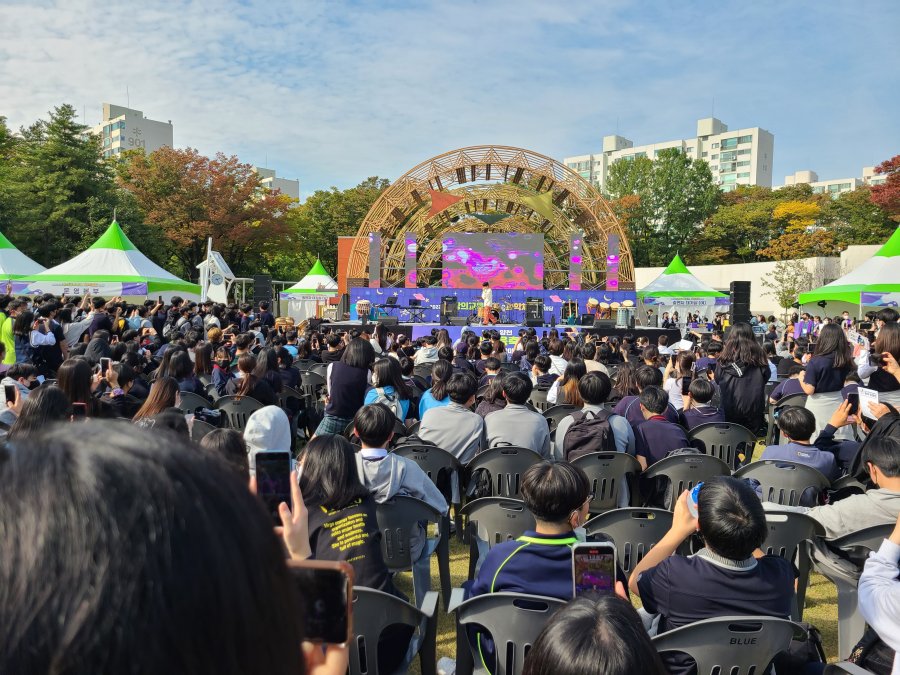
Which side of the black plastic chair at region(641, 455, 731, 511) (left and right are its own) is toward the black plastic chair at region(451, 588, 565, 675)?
back

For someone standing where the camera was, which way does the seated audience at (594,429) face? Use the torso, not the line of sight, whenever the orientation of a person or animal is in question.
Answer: facing away from the viewer

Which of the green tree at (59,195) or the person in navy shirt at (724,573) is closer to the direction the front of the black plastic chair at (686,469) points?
the green tree

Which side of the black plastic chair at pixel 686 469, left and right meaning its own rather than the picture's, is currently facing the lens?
back

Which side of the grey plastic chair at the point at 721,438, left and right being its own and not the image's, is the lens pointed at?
back

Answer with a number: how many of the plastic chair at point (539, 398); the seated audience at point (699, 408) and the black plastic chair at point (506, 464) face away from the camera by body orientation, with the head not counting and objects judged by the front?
3

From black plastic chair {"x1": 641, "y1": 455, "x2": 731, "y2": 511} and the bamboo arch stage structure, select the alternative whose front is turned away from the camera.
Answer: the black plastic chair

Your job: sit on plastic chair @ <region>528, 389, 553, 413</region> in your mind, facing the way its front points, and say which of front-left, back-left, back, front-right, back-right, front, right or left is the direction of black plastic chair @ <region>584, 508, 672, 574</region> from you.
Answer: back

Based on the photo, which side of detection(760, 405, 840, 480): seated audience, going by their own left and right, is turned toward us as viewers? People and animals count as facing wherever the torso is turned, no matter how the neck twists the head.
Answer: back

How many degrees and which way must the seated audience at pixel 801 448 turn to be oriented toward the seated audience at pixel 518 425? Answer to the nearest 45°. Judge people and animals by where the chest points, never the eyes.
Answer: approximately 90° to their left

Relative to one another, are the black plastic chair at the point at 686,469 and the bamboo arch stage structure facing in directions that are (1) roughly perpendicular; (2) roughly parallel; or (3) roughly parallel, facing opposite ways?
roughly parallel, facing opposite ways

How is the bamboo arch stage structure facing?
toward the camera

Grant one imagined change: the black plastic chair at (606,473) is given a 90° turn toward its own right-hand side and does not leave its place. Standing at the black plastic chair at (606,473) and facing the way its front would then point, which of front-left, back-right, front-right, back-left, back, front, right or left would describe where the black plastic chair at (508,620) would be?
right

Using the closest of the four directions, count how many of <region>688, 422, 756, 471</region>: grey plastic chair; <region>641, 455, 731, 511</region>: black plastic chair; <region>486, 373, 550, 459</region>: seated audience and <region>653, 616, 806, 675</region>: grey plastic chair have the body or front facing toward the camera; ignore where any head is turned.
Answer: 0

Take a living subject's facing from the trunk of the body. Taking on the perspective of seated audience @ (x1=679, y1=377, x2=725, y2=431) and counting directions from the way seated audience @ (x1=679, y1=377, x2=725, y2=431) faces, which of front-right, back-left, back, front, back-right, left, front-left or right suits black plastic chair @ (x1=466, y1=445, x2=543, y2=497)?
back-left

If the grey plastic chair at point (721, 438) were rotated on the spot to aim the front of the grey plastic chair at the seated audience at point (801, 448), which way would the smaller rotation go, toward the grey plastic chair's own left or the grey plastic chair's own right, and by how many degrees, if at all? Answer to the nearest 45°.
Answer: approximately 135° to the grey plastic chair's own right

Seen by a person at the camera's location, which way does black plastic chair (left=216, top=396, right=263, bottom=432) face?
facing away from the viewer
